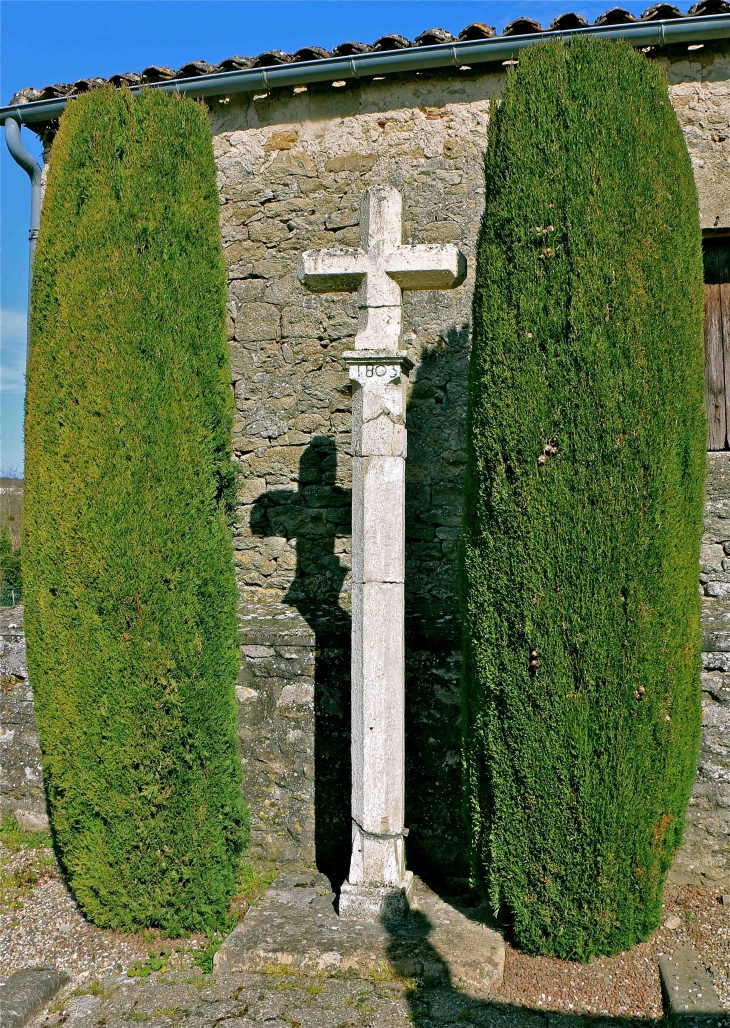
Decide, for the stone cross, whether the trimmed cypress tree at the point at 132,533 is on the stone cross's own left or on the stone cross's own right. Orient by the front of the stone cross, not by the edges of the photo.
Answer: on the stone cross's own right

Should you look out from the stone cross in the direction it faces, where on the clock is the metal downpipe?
The metal downpipe is roughly at 4 o'clock from the stone cross.

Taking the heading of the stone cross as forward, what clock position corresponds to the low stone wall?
The low stone wall is roughly at 4 o'clock from the stone cross.

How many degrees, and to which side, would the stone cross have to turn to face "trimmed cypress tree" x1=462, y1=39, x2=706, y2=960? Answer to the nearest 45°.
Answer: approximately 90° to its left

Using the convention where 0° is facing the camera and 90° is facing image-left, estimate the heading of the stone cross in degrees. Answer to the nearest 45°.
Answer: approximately 0°
